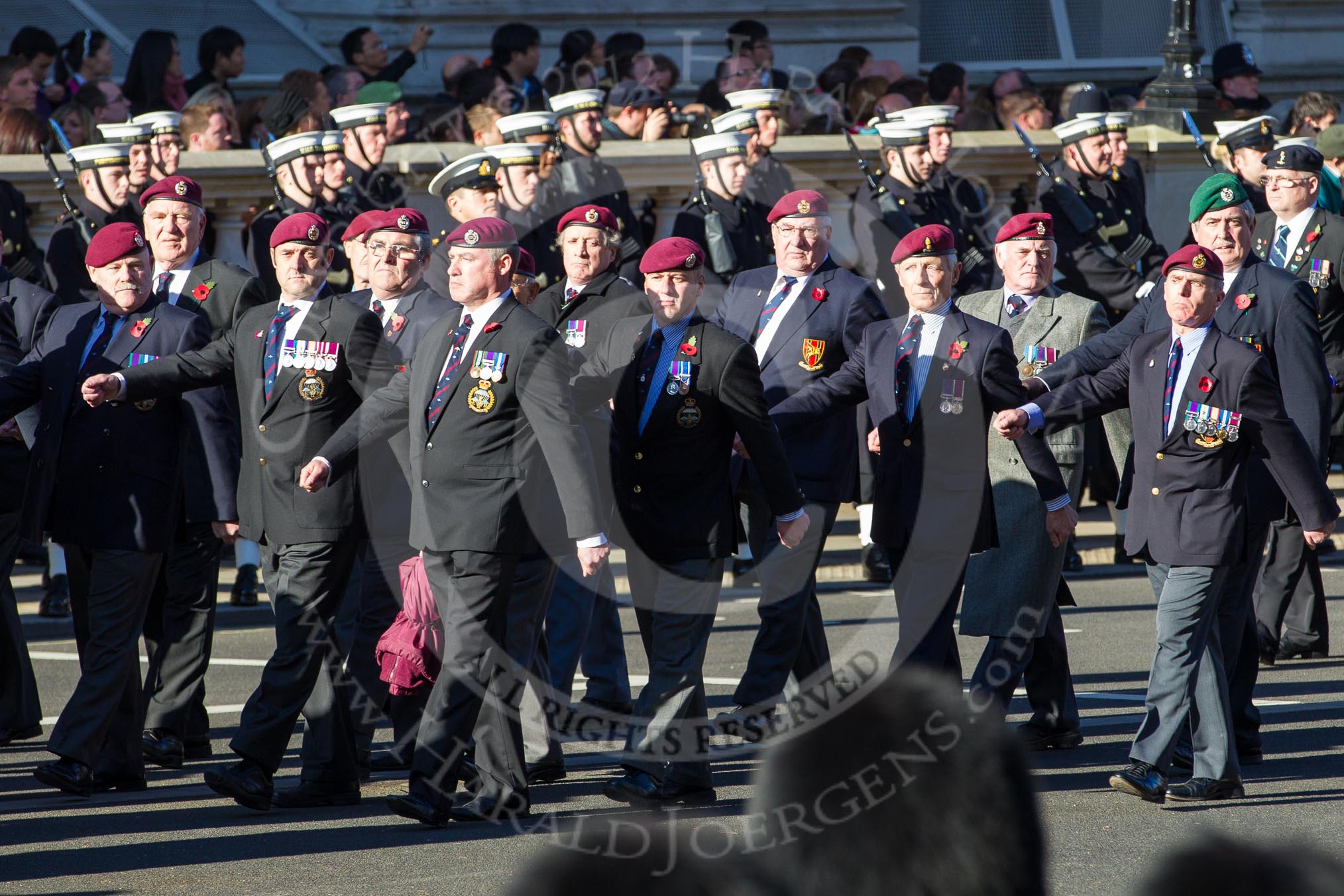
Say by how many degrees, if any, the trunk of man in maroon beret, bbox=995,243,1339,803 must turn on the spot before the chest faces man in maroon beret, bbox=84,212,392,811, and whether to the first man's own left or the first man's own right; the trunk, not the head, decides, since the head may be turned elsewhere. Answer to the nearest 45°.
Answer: approximately 45° to the first man's own right

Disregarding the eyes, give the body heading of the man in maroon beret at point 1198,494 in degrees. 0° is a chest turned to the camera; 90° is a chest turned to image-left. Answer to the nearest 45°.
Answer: approximately 45°

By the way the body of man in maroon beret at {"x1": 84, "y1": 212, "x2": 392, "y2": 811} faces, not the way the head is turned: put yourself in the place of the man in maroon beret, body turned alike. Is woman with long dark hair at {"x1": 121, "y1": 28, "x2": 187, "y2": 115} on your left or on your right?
on your right

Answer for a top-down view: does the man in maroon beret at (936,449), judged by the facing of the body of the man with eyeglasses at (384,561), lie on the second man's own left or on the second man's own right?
on the second man's own left

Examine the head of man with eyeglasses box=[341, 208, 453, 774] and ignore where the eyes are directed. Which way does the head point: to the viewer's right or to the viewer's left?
to the viewer's left

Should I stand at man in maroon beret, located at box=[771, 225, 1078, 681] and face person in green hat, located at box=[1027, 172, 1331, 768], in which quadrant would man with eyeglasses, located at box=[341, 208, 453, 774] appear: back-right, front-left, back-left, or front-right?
back-left

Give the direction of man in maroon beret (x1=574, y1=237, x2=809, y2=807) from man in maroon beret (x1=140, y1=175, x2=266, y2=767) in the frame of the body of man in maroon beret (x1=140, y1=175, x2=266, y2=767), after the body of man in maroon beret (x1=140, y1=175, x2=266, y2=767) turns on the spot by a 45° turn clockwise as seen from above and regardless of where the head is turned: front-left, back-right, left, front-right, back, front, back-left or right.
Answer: back-left

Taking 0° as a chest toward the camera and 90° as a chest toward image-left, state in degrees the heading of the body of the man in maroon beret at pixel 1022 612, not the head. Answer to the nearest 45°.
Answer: approximately 45°
